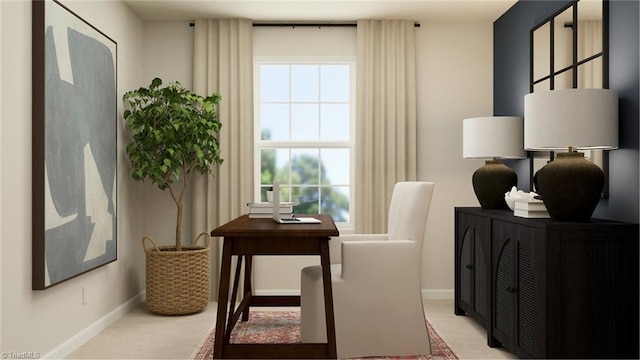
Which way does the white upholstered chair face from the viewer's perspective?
to the viewer's left

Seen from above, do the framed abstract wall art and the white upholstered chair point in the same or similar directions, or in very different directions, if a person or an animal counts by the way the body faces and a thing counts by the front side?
very different directions

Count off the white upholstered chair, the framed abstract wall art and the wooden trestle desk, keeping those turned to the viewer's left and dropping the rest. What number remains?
1

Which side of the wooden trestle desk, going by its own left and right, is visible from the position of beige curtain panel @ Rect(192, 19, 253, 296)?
left

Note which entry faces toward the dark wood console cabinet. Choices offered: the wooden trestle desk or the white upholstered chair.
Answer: the wooden trestle desk

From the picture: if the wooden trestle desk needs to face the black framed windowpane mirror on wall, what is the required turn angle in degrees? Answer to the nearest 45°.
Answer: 0° — it already faces it

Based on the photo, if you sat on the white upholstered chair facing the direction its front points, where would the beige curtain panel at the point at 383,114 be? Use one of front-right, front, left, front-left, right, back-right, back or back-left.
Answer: right

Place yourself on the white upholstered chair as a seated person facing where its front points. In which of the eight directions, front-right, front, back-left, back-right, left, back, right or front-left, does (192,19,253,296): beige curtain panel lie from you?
front-right

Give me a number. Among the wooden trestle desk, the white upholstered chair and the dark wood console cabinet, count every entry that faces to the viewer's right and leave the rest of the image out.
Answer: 1

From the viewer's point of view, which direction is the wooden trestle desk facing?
to the viewer's right

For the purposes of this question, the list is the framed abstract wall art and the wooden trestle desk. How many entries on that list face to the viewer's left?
0

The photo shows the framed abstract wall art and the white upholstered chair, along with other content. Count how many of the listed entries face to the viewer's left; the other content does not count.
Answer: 1

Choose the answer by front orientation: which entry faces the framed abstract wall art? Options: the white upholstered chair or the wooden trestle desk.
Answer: the white upholstered chair
